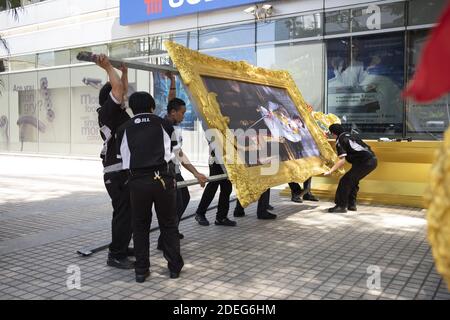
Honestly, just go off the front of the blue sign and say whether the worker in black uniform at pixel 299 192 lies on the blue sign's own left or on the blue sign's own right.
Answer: on the blue sign's own left

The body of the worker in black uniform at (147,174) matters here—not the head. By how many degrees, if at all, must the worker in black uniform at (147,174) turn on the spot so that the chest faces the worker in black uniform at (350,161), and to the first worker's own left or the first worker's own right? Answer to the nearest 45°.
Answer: approximately 45° to the first worker's own right

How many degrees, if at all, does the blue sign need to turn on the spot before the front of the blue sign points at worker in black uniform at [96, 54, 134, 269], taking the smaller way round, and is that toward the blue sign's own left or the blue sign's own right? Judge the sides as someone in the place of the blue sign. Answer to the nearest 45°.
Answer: approximately 45° to the blue sign's own left

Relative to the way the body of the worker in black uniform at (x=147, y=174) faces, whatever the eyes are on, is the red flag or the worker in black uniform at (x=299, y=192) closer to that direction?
the worker in black uniform

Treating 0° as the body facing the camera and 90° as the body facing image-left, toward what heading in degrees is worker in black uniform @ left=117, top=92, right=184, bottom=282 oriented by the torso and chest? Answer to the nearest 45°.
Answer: approximately 180°

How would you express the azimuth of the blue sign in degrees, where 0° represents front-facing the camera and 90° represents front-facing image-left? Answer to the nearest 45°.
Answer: approximately 45°
